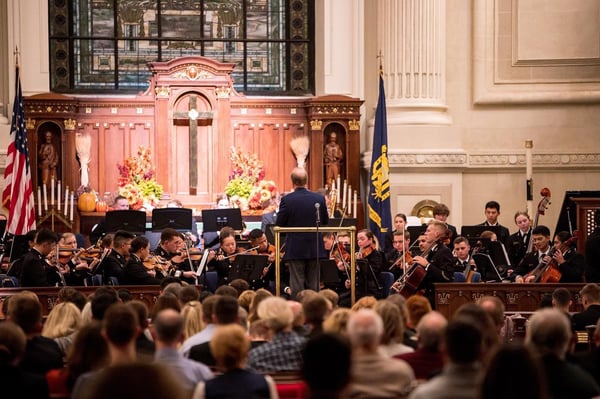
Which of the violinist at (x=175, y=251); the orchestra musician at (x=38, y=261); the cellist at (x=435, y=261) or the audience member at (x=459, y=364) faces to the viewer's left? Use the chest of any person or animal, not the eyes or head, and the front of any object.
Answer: the cellist at (x=435, y=261)

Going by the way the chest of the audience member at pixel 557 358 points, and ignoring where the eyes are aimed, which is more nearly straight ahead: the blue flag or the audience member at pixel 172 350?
the blue flag

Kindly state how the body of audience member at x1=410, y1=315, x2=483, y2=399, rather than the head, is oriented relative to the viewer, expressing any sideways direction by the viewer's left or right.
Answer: facing away from the viewer

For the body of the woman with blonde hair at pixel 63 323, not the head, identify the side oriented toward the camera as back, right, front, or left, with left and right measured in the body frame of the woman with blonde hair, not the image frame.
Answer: back

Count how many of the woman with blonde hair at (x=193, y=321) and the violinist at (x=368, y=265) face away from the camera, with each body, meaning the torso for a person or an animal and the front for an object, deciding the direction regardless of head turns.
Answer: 1

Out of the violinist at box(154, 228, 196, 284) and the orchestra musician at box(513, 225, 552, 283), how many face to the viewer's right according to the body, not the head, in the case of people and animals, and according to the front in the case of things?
1

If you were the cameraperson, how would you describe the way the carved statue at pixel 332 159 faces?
facing the viewer

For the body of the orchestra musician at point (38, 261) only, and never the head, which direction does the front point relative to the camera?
to the viewer's right

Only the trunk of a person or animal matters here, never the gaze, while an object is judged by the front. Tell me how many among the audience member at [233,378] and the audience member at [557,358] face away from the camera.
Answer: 2

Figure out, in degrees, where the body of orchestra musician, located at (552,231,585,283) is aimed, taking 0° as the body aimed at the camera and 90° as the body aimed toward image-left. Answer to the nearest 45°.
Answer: approximately 90°

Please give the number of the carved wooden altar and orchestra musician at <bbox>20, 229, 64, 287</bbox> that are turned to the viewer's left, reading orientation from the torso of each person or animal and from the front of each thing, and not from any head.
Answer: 0

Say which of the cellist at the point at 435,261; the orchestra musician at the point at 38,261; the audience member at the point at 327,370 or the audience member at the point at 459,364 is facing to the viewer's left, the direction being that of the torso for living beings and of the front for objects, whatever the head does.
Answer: the cellist

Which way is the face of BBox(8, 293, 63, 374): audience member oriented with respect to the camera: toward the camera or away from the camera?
away from the camera

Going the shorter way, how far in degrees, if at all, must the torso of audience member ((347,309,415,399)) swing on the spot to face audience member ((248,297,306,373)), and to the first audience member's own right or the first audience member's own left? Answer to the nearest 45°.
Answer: approximately 45° to the first audience member's own left

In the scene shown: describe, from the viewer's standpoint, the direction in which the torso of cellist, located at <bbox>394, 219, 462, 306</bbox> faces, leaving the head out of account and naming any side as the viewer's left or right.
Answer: facing to the left of the viewer

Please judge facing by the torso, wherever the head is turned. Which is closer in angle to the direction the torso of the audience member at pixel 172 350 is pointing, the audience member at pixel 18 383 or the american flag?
the american flag

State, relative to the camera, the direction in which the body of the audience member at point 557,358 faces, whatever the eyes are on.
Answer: away from the camera

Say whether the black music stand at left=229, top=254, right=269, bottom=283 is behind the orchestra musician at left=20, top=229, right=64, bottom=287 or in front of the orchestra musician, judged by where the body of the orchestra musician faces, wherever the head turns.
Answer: in front

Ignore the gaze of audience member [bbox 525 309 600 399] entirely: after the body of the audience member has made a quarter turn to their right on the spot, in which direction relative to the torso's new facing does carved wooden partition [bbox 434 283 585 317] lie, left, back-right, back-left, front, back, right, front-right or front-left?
left

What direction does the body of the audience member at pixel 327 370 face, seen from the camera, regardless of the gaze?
away from the camera

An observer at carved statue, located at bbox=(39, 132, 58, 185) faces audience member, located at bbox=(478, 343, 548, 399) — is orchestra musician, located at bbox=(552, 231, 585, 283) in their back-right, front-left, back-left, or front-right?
front-left

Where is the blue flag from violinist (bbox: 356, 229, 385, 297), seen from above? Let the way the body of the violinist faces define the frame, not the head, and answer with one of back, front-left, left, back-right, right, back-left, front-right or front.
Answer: back-right

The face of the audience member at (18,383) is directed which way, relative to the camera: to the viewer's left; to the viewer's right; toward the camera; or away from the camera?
away from the camera
